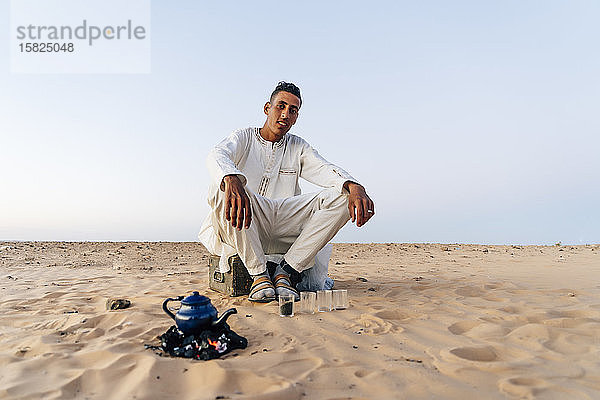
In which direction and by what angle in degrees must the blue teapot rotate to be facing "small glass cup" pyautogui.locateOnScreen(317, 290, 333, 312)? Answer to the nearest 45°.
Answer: approximately 45° to its left

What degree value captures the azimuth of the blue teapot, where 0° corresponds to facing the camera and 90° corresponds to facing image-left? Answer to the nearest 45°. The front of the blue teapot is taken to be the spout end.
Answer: approximately 270°

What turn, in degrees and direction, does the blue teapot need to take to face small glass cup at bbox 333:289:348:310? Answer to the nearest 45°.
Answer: approximately 45° to its left

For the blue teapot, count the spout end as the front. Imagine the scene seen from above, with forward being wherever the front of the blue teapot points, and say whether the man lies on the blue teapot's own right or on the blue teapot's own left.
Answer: on the blue teapot's own left
